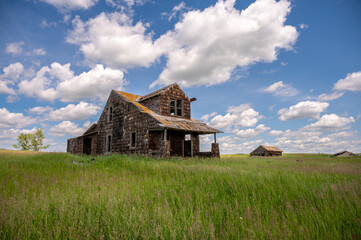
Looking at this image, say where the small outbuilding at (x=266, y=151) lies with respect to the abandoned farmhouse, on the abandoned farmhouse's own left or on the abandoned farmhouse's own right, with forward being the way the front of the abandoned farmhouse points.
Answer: on the abandoned farmhouse's own left

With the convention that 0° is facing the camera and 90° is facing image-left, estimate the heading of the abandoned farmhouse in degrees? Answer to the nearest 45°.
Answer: approximately 315°
